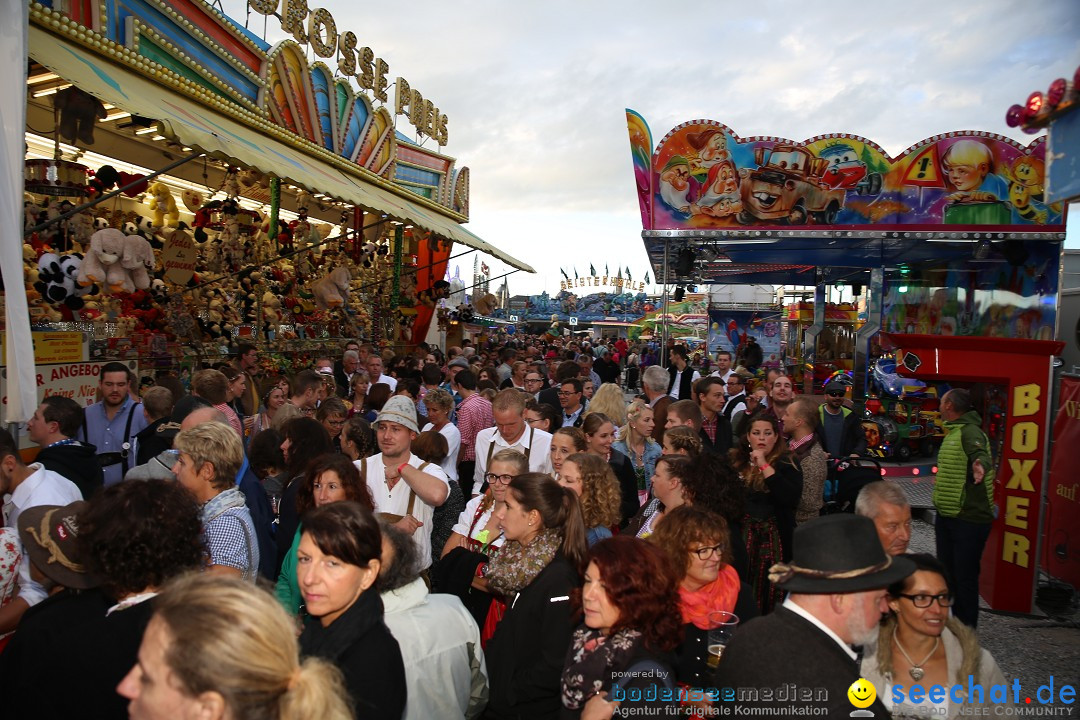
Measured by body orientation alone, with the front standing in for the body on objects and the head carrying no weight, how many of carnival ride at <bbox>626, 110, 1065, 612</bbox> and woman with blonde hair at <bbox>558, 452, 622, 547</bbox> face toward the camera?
1

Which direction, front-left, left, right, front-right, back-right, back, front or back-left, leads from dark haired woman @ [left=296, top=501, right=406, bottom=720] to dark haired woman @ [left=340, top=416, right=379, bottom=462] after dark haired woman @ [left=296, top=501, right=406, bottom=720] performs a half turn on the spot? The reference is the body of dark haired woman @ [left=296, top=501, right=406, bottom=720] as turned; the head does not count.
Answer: front-left

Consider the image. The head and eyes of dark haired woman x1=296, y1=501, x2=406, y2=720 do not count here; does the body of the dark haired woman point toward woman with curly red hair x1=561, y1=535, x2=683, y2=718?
no

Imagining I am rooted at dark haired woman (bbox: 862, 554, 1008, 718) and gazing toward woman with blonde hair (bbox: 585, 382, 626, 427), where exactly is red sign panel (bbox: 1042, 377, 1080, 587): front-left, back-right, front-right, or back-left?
front-right

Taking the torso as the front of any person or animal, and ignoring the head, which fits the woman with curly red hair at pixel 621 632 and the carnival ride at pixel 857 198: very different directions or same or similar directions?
same or similar directions

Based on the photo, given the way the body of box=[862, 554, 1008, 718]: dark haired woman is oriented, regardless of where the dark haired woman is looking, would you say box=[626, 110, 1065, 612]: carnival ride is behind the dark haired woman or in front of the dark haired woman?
behind

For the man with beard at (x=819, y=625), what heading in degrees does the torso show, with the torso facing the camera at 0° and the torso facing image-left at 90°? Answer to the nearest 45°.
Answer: approximately 270°

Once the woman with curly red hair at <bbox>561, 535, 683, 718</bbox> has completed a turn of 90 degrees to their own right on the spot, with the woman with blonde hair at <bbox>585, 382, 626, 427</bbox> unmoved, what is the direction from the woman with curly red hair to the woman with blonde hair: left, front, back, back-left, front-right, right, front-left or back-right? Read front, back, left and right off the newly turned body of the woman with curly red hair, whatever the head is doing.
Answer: front-right

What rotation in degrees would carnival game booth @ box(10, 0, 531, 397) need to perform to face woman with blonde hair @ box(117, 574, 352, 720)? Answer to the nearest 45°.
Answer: approximately 45° to its right

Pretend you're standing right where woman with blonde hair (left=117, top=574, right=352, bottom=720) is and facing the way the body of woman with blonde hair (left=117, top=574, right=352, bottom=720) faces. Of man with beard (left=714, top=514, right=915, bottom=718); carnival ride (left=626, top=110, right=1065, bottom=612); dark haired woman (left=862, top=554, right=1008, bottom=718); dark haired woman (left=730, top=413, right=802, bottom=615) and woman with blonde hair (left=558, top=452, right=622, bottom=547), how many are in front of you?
0

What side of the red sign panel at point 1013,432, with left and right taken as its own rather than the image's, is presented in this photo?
front

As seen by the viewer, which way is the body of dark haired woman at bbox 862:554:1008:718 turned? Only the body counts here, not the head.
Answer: toward the camera

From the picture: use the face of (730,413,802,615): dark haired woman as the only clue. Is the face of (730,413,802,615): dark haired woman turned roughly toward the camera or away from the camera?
toward the camera
